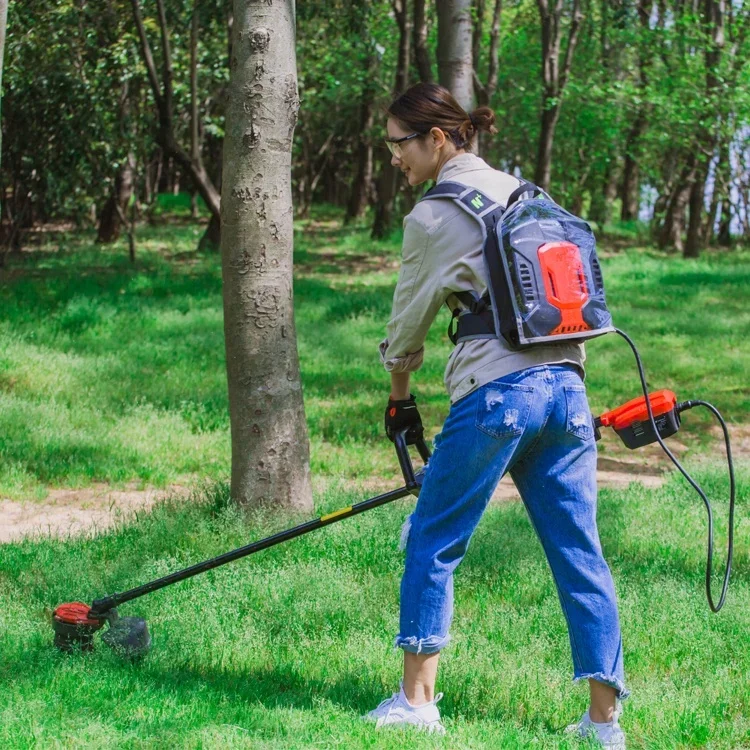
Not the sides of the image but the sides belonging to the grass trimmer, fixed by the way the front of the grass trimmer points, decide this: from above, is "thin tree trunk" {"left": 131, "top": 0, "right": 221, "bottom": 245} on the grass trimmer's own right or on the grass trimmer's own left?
on the grass trimmer's own right

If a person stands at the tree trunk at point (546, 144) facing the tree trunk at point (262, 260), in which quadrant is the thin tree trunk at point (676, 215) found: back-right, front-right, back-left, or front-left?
back-left

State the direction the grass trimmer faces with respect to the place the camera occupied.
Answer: facing to the left of the viewer

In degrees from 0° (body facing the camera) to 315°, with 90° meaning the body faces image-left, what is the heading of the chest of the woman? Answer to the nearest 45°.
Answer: approximately 135°

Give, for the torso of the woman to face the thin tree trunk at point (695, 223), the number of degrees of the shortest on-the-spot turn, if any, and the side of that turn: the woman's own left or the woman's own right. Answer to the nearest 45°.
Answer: approximately 45° to the woman's own right

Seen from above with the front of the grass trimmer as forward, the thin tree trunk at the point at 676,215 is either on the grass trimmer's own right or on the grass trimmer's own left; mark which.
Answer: on the grass trimmer's own right

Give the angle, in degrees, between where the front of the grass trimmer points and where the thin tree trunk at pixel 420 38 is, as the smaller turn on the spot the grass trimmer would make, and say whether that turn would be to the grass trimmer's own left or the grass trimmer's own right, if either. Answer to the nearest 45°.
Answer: approximately 90° to the grass trimmer's own right
